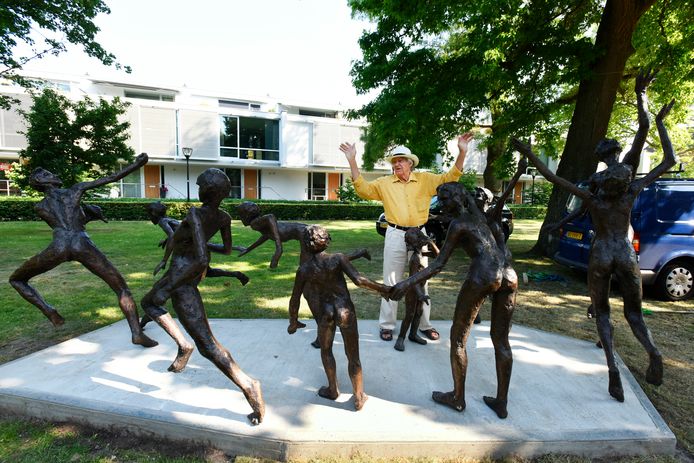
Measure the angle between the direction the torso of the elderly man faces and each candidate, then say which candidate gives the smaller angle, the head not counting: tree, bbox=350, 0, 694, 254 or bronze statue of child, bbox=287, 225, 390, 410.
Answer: the bronze statue of child

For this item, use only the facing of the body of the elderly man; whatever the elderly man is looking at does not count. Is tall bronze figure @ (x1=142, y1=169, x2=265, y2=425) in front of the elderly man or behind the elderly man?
in front

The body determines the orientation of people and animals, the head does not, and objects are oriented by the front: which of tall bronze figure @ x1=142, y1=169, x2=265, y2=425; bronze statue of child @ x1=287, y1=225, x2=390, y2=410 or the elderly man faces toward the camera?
the elderly man

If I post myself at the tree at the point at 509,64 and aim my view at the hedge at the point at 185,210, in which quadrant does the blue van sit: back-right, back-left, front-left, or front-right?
back-left

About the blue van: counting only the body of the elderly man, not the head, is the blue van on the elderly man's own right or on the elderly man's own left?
on the elderly man's own left

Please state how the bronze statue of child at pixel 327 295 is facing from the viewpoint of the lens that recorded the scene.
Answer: facing away from the viewer

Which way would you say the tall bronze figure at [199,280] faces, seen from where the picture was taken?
facing away from the viewer and to the left of the viewer

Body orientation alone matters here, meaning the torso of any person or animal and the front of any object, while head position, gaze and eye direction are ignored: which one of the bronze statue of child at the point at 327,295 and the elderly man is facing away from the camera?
the bronze statue of child

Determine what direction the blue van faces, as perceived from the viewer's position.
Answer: facing away from the viewer and to the right of the viewer

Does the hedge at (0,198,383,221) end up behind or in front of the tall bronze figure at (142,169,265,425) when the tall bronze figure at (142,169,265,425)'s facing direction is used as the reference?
in front
